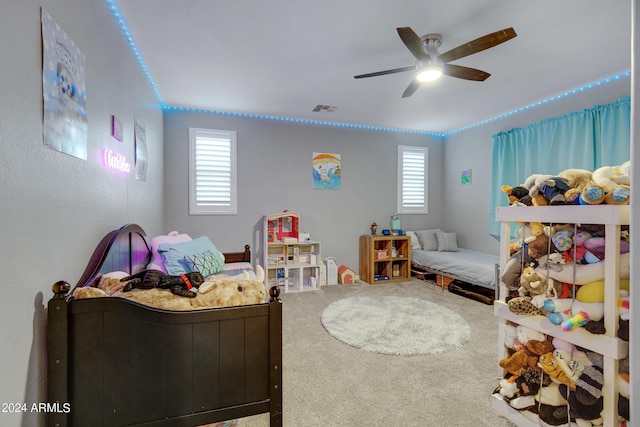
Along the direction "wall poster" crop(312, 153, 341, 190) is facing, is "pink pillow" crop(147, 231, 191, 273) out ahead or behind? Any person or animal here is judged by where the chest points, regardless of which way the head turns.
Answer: ahead

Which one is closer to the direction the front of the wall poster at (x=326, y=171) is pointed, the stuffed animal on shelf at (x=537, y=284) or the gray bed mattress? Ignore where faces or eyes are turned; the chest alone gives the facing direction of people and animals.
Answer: the stuffed animal on shelf

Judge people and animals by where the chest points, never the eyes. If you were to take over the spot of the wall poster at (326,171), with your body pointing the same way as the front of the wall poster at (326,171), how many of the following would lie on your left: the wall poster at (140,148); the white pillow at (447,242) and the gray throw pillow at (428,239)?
2

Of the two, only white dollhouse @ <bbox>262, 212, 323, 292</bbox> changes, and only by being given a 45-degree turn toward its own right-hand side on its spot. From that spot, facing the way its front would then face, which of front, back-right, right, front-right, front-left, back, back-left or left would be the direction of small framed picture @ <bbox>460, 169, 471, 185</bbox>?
back-left

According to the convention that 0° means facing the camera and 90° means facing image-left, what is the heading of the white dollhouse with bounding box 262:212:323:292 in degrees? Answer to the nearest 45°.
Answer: approximately 0°

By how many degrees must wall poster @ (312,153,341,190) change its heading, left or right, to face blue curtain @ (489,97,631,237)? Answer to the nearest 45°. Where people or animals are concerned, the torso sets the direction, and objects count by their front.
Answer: approximately 45° to its left

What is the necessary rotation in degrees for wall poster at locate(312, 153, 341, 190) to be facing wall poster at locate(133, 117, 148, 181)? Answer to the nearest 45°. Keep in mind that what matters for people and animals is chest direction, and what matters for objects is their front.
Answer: approximately 45° to its right

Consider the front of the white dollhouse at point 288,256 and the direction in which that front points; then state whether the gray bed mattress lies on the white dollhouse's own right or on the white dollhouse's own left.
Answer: on the white dollhouse's own left

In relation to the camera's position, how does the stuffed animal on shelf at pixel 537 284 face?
facing the viewer and to the left of the viewer

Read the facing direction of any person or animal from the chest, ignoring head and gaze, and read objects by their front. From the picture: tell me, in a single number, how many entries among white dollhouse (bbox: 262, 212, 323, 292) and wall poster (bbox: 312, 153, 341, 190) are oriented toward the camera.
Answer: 2

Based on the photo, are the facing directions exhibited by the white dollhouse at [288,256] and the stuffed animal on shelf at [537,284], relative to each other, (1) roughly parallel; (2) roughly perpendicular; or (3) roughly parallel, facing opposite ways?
roughly perpendicular

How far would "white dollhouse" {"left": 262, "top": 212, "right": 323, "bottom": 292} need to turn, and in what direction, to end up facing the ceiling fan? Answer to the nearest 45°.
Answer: approximately 45° to its left

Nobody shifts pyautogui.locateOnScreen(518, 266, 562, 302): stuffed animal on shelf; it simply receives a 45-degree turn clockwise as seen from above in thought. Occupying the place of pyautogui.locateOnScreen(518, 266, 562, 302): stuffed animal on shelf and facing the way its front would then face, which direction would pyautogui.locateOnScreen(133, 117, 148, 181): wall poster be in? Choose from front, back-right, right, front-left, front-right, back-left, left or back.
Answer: front

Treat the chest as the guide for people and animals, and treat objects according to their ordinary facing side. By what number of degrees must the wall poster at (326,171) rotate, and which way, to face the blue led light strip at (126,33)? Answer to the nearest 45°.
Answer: approximately 45° to its right
